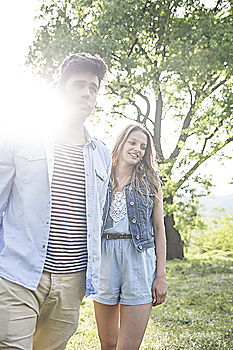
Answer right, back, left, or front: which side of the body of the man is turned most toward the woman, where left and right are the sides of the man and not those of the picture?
left

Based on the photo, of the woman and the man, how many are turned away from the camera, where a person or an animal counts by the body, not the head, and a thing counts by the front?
0

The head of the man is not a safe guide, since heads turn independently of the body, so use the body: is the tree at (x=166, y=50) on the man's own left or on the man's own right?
on the man's own left

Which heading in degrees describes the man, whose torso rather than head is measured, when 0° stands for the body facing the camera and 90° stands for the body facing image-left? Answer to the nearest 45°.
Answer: approximately 315°

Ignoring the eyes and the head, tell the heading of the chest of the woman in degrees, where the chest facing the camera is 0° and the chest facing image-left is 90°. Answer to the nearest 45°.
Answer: approximately 45°

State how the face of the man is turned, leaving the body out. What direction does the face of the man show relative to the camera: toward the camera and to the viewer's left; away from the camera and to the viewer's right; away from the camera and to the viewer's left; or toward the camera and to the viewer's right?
toward the camera and to the viewer's right
